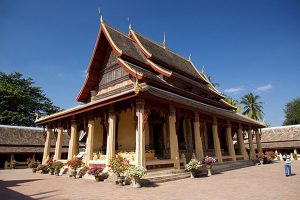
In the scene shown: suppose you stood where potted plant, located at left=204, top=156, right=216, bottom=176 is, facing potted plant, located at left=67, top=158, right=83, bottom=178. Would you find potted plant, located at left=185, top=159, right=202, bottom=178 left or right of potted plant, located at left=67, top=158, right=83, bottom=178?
left

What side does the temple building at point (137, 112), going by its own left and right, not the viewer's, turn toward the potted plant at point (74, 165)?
front

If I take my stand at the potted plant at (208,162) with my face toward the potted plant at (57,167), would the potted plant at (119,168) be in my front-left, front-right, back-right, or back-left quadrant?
front-left

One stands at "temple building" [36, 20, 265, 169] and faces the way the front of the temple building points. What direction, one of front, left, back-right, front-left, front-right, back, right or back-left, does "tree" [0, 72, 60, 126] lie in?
right

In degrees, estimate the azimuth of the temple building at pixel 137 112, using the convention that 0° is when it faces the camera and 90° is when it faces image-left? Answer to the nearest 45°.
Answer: approximately 45°

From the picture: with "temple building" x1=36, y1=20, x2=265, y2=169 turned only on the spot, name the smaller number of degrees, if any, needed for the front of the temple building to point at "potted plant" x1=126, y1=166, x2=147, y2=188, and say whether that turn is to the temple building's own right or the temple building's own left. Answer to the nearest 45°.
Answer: approximately 45° to the temple building's own left

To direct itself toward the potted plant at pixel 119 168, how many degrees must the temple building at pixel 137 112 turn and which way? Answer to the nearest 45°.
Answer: approximately 45° to its left
